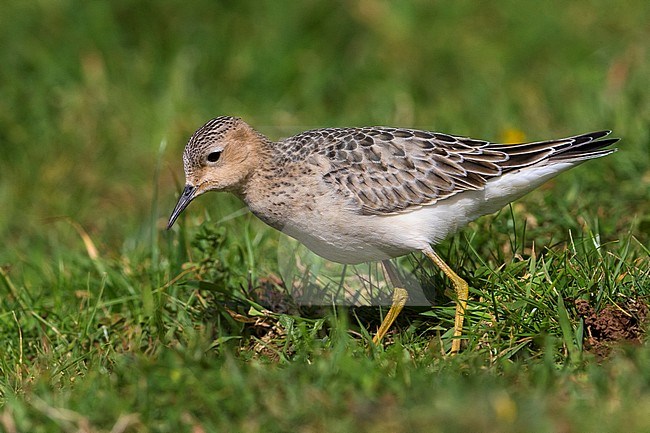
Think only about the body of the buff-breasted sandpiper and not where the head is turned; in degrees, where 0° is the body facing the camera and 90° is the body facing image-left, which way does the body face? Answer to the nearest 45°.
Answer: approximately 90°
